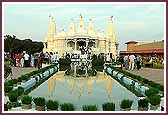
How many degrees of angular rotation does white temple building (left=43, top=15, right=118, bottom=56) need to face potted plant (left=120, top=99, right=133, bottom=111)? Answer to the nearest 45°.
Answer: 0° — it already faces it

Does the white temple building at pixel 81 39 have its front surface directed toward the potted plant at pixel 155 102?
yes

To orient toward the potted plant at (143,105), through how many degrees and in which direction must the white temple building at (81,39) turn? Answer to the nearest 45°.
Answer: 0° — it already faces it

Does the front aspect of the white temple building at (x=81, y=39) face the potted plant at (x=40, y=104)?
yes

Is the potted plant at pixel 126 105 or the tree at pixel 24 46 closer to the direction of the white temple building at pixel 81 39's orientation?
the potted plant

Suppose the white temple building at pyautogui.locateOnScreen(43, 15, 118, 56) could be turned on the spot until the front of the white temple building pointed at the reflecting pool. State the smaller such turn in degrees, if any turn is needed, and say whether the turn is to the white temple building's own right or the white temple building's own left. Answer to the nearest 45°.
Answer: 0° — it already faces it

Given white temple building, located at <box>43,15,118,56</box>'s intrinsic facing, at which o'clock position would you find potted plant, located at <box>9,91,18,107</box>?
The potted plant is roughly at 12 o'clock from the white temple building.

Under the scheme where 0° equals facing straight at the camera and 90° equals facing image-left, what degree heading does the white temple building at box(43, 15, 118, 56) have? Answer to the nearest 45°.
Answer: approximately 0°

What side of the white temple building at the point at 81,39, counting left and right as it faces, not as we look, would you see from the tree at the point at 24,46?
right
